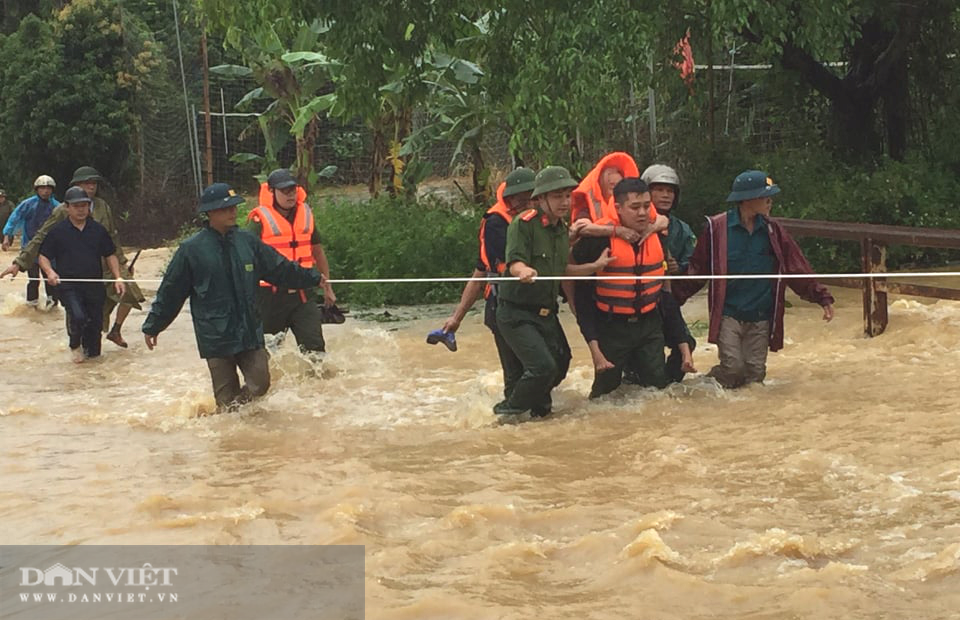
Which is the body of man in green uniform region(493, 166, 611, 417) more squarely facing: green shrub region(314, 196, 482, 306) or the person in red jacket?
the person in red jacket

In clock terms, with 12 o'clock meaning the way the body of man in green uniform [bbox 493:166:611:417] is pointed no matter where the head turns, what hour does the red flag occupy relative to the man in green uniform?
The red flag is roughly at 8 o'clock from the man in green uniform.

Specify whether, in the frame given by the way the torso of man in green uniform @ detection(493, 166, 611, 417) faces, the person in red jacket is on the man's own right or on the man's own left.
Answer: on the man's own left

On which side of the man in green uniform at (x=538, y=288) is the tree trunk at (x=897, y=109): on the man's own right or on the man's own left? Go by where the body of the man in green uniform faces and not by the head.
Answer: on the man's own left

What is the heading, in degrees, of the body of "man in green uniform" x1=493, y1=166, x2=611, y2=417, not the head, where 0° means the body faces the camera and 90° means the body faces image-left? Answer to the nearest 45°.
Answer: approximately 315°
